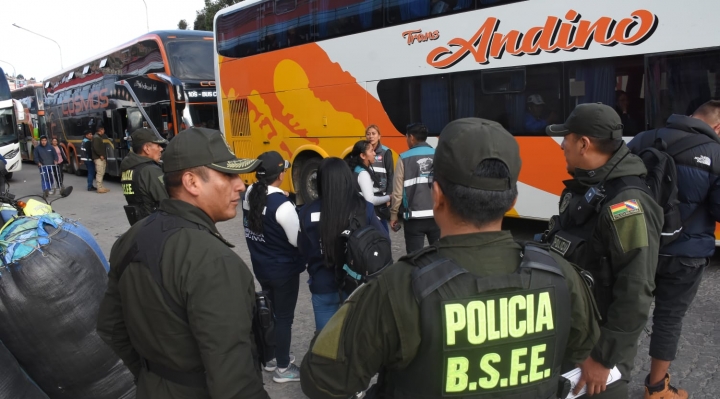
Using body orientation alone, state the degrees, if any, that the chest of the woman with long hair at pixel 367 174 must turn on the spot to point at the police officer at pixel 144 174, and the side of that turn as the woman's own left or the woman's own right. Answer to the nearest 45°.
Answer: approximately 135° to the woman's own right

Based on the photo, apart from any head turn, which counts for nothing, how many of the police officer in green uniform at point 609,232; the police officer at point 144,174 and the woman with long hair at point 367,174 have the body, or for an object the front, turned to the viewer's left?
1

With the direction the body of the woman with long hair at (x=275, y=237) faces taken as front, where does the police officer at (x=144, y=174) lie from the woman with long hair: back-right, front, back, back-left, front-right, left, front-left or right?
left

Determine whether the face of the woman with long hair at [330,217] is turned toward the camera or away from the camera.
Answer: away from the camera

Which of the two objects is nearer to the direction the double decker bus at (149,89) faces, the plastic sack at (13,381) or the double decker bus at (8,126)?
the plastic sack

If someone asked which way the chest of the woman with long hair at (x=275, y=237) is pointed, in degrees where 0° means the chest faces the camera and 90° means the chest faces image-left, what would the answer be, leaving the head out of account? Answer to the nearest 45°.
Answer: approximately 225°

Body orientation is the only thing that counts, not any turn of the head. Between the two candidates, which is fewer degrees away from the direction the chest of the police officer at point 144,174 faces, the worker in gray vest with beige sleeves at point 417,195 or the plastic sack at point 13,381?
the worker in gray vest with beige sleeves

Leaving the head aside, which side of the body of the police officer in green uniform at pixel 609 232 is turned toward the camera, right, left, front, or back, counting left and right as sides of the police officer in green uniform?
left

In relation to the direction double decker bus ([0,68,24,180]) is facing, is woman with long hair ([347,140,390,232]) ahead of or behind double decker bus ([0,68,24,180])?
ahead

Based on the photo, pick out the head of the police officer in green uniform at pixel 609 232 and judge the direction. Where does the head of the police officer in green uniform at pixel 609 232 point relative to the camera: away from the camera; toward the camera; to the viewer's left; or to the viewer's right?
to the viewer's left

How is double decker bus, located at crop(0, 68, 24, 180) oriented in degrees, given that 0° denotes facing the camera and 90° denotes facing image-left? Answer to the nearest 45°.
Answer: approximately 315°
